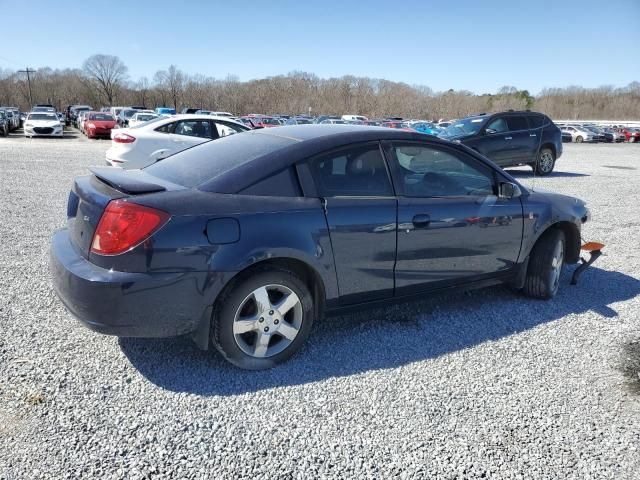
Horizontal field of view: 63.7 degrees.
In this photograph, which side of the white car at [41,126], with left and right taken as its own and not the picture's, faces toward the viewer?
front

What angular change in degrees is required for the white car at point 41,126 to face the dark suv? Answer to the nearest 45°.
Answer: approximately 45° to its left

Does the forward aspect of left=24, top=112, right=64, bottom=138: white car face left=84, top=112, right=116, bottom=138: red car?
no

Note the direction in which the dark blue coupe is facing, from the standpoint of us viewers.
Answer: facing away from the viewer and to the right of the viewer

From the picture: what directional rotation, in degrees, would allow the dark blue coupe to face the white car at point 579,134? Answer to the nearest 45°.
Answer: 0° — it already faces it

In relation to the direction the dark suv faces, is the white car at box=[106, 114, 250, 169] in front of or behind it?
in front

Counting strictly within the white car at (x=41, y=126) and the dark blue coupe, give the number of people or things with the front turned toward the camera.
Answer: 1

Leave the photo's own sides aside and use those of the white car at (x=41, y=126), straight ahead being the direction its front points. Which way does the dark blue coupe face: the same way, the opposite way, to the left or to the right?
to the left

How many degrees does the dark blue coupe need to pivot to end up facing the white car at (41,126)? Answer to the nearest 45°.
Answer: approximately 90° to its left

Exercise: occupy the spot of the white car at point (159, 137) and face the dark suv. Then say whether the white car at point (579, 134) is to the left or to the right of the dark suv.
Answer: left

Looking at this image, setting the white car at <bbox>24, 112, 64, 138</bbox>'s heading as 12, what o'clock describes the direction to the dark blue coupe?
The dark blue coupe is roughly at 12 o'clock from the white car.

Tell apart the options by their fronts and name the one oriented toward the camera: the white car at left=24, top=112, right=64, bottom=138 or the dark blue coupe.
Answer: the white car

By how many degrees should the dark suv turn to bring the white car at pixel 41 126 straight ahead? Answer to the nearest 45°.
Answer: approximately 45° to its right

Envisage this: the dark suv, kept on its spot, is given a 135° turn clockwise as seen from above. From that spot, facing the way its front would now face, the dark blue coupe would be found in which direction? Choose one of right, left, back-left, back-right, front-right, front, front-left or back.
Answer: back

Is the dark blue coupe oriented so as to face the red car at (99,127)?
no

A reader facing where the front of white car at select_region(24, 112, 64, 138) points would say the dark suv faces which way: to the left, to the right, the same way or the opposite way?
to the right
